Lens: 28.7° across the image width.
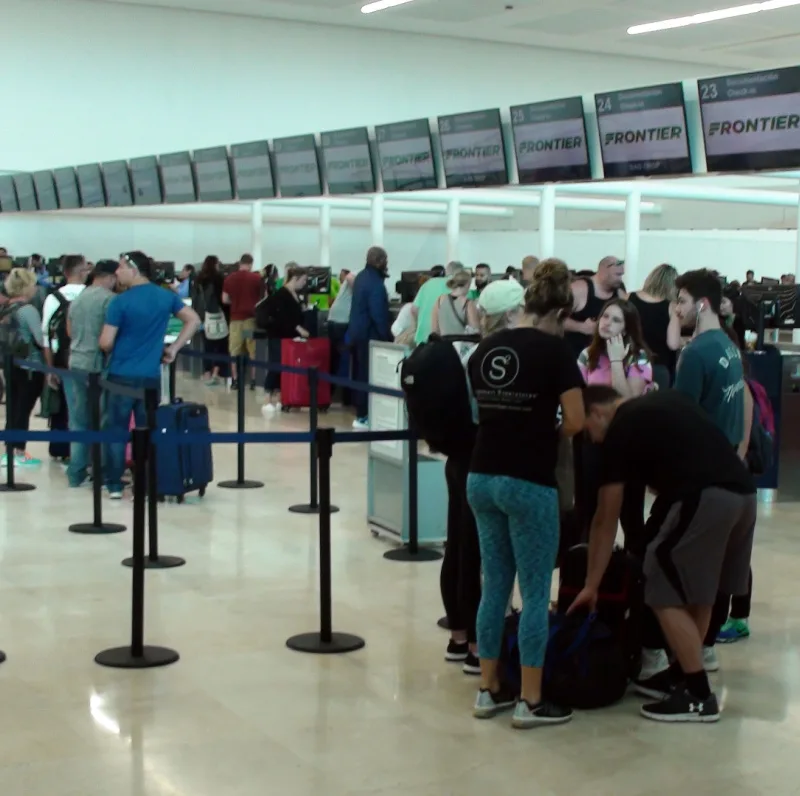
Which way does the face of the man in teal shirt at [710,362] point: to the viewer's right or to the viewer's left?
to the viewer's left

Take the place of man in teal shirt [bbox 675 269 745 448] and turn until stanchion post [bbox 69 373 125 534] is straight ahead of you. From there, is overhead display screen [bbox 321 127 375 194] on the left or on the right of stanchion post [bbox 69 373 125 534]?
right

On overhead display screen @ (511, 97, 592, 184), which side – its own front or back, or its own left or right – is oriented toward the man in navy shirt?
right

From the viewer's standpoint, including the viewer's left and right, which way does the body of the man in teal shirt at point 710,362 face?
facing away from the viewer and to the left of the viewer
